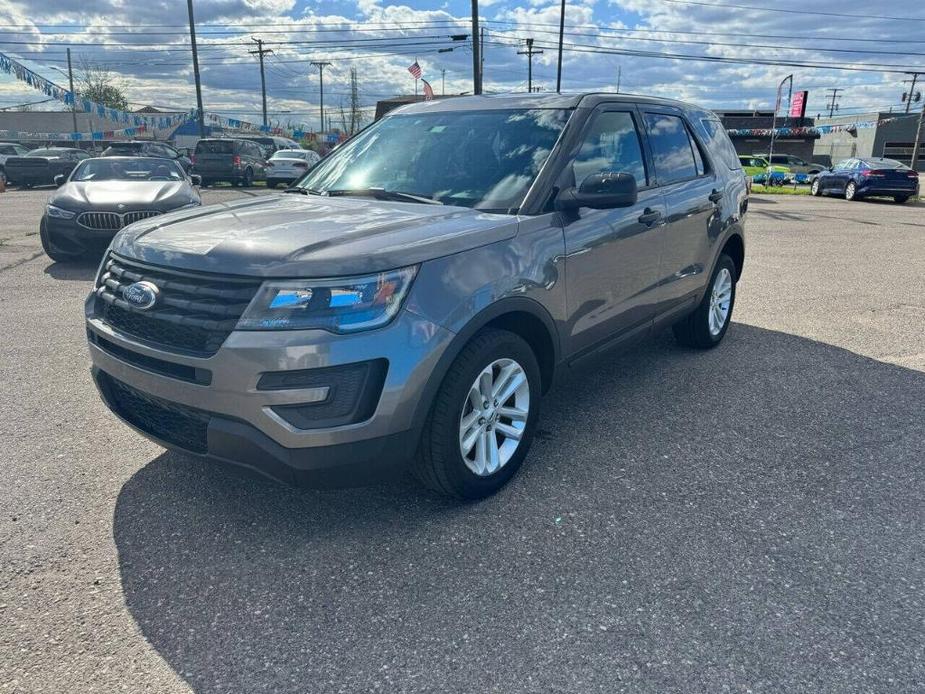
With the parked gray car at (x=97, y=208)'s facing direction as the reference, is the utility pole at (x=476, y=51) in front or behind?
behind

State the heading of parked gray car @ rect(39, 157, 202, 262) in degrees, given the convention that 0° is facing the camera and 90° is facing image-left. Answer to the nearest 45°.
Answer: approximately 0°

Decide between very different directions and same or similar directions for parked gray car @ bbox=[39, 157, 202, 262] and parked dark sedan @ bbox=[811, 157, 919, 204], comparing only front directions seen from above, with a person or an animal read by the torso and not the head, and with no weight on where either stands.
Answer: very different directions

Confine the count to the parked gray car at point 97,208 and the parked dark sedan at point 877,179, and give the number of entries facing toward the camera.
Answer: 1

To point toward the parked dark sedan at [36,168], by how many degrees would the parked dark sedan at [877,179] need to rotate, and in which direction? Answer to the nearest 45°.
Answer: approximately 45° to its left

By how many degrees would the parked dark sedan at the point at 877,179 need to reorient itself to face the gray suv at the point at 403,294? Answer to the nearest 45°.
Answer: approximately 135° to its left

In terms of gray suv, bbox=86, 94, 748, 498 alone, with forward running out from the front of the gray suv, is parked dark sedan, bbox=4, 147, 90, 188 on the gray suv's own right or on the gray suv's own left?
on the gray suv's own right

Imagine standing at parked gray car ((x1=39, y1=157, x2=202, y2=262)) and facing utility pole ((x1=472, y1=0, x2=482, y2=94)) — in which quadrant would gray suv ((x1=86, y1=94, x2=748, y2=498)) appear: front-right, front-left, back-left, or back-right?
back-right

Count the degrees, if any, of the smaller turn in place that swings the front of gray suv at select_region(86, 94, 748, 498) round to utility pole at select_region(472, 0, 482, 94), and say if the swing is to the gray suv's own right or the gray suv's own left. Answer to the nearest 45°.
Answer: approximately 135° to the gray suv's own right

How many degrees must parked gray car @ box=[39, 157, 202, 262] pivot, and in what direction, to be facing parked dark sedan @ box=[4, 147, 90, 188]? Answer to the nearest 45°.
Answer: approximately 180°

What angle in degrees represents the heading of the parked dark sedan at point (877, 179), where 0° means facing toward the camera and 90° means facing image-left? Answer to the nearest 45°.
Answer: approximately 135°
